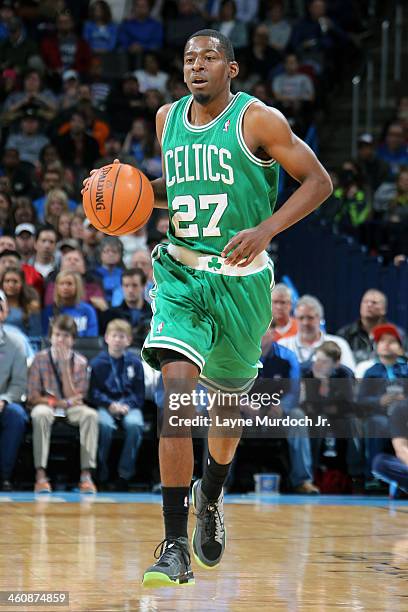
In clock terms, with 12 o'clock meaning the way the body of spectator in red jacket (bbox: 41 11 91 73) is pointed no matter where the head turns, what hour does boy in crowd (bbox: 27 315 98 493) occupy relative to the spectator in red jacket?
The boy in crowd is roughly at 12 o'clock from the spectator in red jacket.

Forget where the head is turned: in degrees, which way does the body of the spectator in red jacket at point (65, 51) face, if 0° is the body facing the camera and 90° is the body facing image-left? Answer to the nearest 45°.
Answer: approximately 0°

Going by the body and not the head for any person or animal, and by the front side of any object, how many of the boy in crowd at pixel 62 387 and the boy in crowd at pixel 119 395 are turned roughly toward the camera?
2

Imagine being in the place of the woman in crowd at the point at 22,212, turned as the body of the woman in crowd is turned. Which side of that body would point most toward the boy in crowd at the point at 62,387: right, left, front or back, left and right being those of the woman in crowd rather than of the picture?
front

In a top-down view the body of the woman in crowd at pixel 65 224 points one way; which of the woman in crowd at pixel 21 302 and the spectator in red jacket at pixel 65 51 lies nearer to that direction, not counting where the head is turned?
the woman in crowd

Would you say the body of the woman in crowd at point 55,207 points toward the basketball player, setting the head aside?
yes

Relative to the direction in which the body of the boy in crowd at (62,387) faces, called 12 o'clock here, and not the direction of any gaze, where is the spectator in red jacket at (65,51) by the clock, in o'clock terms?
The spectator in red jacket is roughly at 6 o'clock from the boy in crowd.

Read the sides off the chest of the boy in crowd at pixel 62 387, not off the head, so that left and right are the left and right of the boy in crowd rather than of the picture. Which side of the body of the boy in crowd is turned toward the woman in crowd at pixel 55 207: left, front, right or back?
back

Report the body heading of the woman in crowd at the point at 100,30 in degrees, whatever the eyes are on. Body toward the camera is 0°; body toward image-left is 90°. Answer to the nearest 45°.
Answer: approximately 0°
